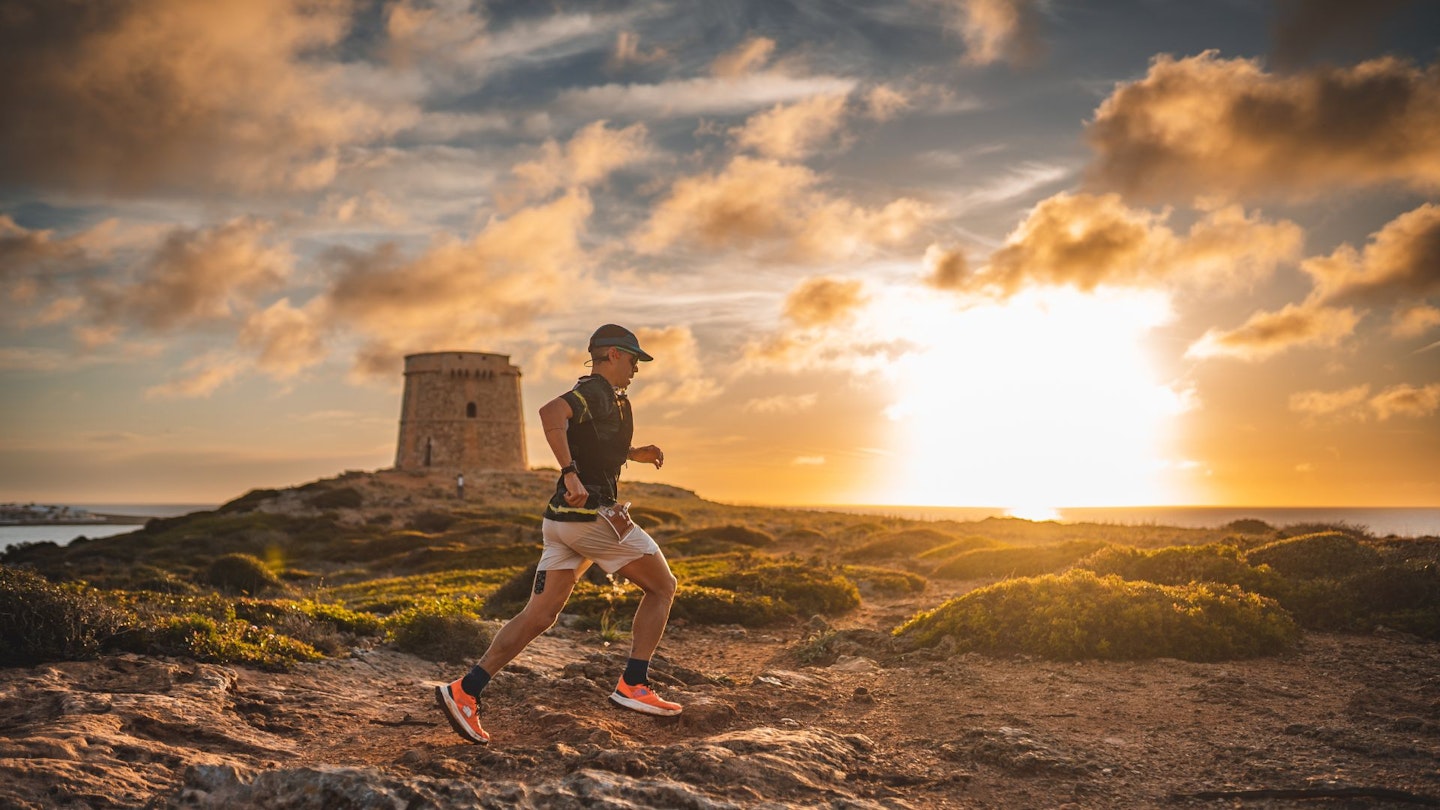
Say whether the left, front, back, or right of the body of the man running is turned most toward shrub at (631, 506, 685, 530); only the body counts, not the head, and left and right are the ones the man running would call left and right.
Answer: left

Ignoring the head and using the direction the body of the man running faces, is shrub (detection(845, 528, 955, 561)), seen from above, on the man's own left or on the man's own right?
on the man's own left

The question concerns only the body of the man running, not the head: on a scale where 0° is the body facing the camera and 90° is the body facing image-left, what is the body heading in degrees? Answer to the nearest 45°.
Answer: approximately 270°

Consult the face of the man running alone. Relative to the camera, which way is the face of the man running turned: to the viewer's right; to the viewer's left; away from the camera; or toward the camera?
to the viewer's right

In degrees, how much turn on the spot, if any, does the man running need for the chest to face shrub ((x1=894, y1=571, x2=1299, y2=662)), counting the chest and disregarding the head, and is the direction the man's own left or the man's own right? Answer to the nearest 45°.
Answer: approximately 45° to the man's own left

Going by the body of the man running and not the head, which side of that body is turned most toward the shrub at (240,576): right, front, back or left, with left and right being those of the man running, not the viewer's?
left

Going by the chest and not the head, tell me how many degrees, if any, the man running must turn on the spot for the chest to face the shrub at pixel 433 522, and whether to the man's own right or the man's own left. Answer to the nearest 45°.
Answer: approximately 90° to the man's own left

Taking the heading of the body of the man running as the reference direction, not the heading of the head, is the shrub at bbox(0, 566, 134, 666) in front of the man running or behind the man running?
behind
